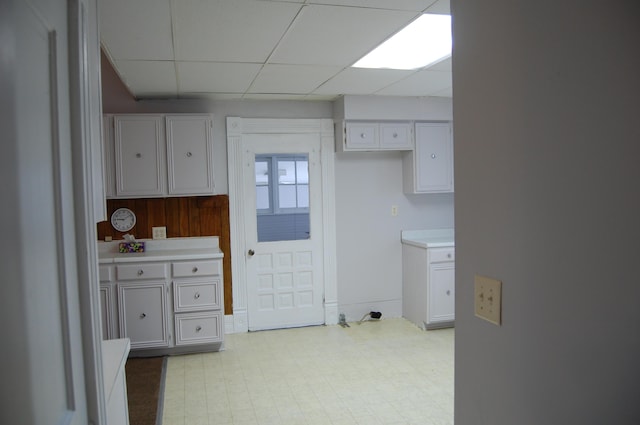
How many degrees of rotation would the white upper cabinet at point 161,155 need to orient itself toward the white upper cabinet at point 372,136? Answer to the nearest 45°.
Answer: approximately 90° to its left

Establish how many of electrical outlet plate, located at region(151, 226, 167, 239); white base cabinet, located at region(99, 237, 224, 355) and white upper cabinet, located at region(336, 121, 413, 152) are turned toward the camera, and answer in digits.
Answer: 3

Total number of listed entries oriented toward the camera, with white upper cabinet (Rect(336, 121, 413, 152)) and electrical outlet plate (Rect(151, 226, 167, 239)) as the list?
2

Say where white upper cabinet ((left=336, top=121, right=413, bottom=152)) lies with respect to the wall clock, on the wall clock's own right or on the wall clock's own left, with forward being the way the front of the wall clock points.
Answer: on the wall clock's own left

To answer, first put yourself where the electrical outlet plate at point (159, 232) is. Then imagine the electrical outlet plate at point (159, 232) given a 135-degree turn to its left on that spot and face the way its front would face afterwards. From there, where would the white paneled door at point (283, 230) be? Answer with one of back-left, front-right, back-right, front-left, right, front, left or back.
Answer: front-right

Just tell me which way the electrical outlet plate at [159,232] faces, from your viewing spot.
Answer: facing the viewer

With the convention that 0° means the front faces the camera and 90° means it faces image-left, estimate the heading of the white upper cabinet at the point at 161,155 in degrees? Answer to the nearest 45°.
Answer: approximately 0°

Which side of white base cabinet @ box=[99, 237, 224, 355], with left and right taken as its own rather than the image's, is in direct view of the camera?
front

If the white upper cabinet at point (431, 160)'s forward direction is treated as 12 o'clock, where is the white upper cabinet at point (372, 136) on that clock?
the white upper cabinet at point (372, 136) is roughly at 2 o'clock from the white upper cabinet at point (431, 160).

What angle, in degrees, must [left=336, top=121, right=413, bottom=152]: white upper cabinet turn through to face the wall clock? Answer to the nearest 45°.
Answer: approximately 90° to its right

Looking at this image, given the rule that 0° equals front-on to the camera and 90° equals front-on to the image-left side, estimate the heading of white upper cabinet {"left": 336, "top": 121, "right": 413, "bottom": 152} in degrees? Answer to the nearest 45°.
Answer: approximately 0°

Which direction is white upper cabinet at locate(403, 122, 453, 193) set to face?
toward the camera
